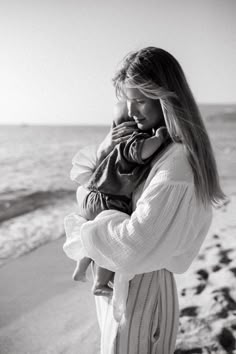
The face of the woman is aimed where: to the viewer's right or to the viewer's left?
to the viewer's left

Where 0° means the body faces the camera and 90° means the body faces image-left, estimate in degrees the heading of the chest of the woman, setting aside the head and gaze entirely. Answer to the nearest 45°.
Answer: approximately 90°
